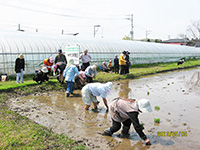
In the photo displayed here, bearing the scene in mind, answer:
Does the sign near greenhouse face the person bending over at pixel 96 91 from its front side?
yes

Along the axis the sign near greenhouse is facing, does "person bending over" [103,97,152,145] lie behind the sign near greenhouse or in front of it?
in front

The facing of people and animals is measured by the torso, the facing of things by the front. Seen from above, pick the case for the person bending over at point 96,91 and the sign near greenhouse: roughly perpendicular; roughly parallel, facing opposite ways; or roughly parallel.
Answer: roughly perpendicular

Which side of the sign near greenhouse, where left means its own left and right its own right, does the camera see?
front

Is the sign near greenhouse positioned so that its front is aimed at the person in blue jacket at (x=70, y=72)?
yes

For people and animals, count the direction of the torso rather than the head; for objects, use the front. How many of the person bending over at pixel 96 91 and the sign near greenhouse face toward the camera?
1

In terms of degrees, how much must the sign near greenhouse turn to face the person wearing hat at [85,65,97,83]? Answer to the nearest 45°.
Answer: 0° — it already faces them
